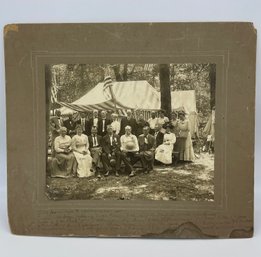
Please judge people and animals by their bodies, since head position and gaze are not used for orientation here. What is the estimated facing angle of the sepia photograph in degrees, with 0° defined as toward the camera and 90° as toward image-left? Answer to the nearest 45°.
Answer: approximately 0°
